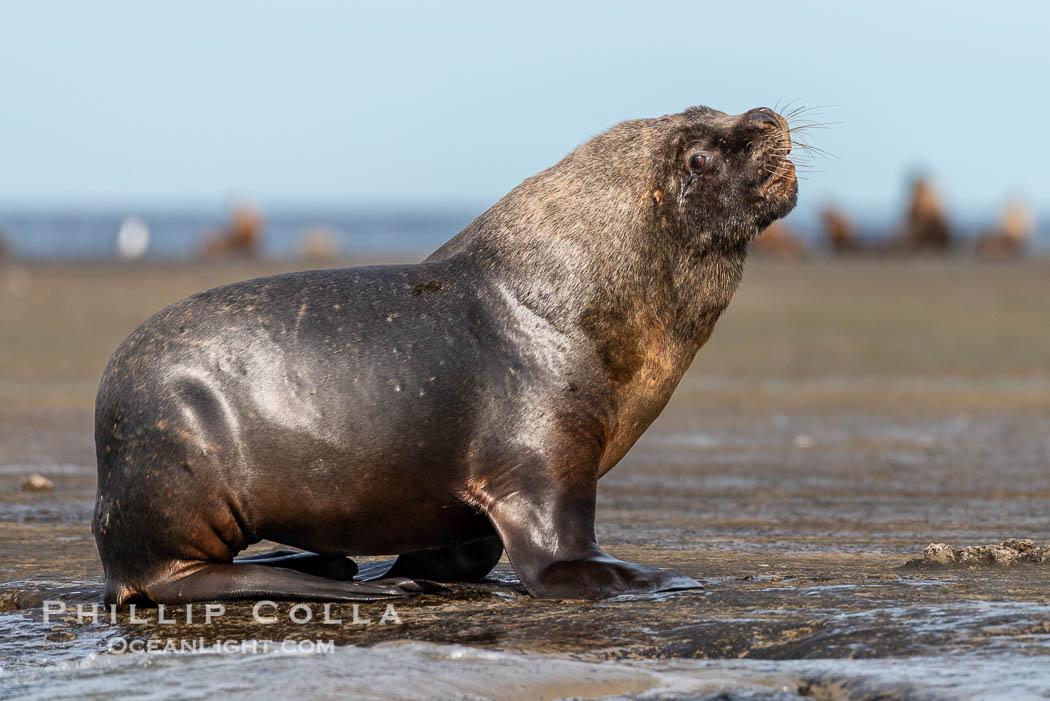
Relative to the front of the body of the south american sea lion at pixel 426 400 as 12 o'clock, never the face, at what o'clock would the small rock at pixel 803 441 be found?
The small rock is roughly at 10 o'clock from the south american sea lion.

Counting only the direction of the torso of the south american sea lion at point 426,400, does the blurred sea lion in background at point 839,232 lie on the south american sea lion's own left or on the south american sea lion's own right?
on the south american sea lion's own left

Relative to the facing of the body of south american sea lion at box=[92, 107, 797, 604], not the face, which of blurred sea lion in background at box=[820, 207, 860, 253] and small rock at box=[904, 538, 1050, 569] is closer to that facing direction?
the small rock

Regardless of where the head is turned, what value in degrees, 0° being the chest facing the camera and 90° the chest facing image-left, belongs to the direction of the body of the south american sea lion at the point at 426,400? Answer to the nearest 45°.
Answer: approximately 270°

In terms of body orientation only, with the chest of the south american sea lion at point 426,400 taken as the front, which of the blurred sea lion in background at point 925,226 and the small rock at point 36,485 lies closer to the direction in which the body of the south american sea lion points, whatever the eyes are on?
the blurred sea lion in background

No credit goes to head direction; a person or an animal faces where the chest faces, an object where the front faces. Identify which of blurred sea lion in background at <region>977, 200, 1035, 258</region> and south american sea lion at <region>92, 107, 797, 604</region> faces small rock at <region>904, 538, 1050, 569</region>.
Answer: the south american sea lion

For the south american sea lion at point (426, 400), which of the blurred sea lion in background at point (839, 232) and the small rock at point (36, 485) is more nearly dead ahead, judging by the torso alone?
the blurred sea lion in background
